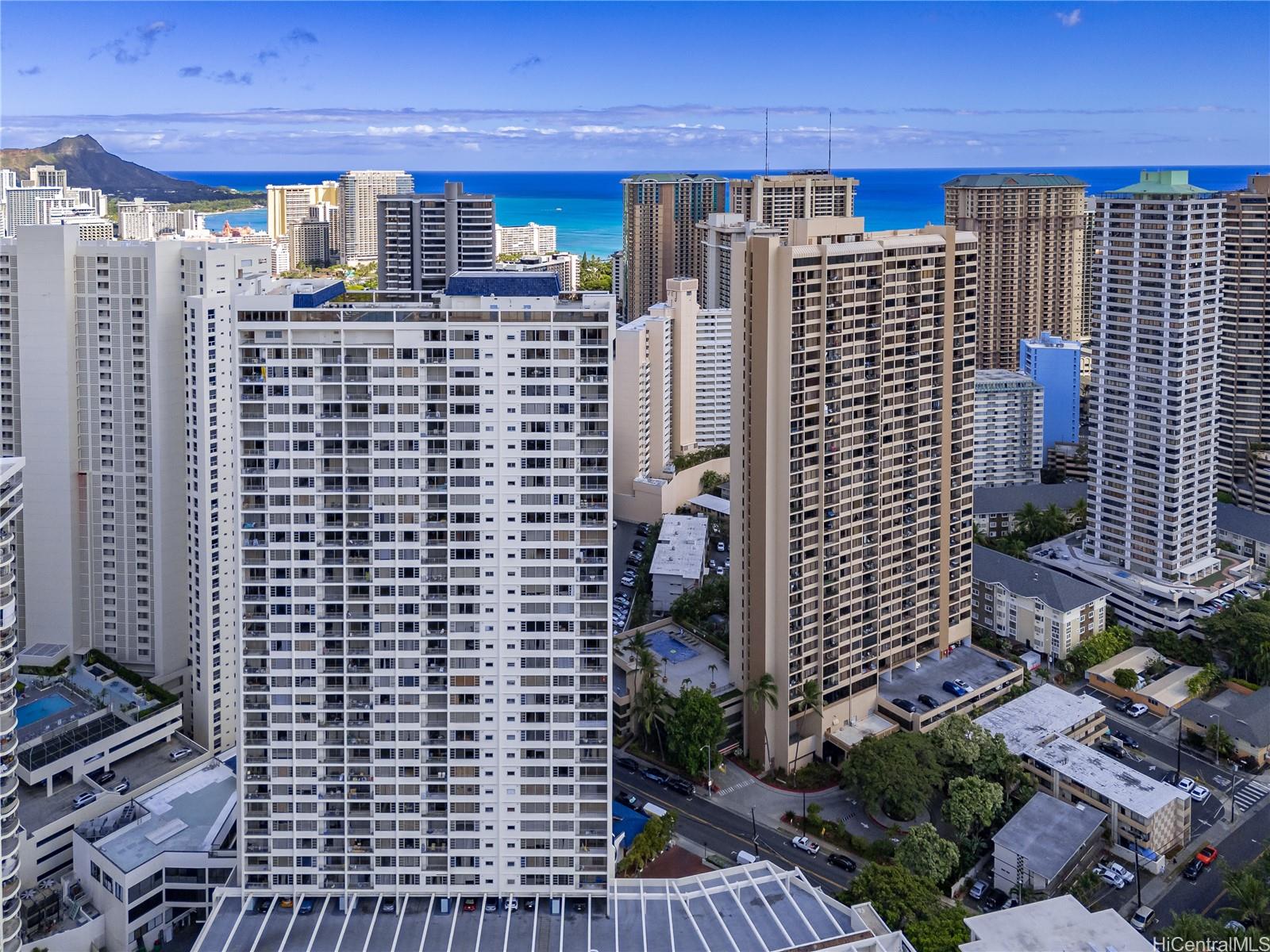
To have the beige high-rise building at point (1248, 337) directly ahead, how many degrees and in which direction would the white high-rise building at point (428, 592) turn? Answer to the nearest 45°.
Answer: approximately 135° to its left

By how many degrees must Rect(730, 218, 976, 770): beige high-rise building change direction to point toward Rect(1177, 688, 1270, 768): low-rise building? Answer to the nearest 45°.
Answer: approximately 45° to its left

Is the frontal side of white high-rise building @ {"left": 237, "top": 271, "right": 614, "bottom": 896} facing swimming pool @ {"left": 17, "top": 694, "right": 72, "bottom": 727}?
no

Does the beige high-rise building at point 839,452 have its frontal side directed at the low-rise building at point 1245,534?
no

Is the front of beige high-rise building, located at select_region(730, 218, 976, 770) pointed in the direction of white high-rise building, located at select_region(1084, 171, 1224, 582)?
no

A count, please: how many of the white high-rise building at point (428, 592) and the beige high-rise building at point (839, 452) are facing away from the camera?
0

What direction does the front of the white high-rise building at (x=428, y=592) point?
toward the camera

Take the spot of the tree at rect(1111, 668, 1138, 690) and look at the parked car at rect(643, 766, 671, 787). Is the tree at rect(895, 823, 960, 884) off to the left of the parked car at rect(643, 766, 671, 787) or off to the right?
left

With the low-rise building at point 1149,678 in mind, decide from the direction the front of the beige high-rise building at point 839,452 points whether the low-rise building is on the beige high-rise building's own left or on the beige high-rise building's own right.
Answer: on the beige high-rise building's own left

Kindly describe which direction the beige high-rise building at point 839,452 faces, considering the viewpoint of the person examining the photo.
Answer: facing the viewer and to the right of the viewer

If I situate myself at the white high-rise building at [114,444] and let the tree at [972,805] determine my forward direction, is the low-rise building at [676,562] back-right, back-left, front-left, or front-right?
front-left

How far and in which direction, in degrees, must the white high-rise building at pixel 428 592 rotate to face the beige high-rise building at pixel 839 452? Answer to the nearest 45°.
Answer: approximately 135° to its left

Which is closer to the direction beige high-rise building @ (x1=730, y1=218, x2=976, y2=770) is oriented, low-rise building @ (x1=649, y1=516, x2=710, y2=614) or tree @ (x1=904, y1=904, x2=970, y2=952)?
the tree
